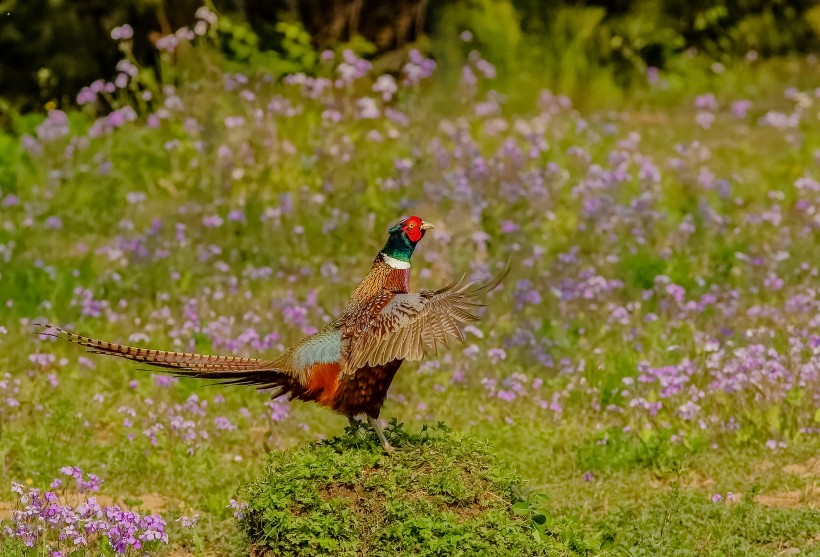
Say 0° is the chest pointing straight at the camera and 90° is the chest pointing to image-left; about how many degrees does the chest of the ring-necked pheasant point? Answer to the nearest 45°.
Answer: approximately 270°
